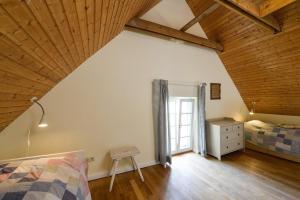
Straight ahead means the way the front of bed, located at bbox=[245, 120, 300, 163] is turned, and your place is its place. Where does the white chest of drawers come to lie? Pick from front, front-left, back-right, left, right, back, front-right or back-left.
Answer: right

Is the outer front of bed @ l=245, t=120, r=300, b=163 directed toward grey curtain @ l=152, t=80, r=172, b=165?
no

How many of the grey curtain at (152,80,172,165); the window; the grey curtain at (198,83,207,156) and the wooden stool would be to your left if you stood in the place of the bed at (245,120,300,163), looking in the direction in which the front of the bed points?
0

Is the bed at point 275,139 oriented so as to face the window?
no

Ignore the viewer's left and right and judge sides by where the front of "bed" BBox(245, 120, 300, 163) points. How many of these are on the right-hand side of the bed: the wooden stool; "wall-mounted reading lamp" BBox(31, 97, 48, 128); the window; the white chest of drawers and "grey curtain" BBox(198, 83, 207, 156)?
5

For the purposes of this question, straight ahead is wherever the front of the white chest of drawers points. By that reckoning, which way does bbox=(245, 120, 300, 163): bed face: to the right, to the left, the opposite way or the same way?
the same way

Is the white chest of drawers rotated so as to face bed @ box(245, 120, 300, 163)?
no

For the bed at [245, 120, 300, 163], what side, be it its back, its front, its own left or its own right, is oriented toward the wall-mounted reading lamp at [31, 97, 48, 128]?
right

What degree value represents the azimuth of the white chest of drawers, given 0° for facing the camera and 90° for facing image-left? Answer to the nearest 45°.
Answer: approximately 315°

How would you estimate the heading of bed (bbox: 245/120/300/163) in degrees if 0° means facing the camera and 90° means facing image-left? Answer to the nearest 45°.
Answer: approximately 315°

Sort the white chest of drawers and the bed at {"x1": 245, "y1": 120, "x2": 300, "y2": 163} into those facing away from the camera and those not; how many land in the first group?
0

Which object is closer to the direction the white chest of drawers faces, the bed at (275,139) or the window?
the bed

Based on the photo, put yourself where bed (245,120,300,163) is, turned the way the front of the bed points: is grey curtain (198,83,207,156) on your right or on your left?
on your right

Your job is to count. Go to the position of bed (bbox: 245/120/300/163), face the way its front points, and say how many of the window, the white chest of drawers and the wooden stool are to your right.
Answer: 3

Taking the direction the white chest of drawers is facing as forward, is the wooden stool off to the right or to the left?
on its right
